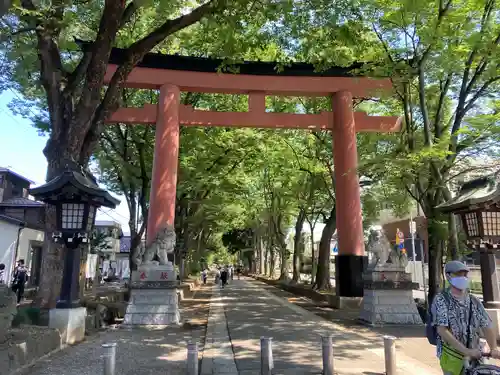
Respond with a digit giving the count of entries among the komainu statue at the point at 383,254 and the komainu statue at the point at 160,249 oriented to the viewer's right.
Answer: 1

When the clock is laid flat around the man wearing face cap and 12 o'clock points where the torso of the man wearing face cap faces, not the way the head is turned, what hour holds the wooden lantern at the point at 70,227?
The wooden lantern is roughly at 5 o'clock from the man wearing face cap.

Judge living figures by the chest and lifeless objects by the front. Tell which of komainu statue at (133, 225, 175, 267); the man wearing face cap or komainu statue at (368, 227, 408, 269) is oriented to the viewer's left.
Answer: komainu statue at (368, 227, 408, 269)

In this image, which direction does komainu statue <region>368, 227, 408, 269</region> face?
to the viewer's left

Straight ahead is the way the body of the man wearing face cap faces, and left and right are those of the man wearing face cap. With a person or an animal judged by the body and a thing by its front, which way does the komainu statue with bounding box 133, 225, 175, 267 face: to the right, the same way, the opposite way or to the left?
to the left

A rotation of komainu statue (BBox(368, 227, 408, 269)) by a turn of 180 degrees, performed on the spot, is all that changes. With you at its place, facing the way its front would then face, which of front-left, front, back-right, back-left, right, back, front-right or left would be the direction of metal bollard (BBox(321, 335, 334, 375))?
right

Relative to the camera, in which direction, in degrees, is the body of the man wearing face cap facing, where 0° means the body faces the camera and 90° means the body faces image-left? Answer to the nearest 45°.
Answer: approximately 315°

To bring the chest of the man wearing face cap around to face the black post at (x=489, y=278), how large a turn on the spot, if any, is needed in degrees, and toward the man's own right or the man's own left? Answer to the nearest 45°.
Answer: approximately 135° to the man's own left
